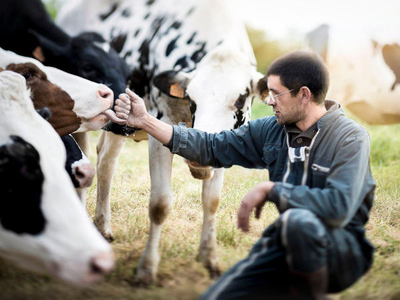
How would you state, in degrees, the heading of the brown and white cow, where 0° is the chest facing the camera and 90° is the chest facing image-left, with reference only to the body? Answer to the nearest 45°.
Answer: approximately 270°

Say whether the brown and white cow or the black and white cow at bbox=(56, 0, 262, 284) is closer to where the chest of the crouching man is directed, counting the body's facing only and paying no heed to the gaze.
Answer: the brown and white cow

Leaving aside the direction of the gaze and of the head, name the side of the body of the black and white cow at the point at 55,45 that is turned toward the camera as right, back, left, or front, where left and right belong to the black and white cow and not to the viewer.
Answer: right

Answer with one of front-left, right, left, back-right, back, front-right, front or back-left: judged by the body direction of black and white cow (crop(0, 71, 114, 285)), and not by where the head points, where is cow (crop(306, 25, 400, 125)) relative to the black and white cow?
front-left

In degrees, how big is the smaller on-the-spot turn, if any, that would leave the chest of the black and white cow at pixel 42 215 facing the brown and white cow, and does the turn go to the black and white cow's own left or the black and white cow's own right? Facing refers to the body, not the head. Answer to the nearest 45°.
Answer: approximately 90° to the black and white cow's own left

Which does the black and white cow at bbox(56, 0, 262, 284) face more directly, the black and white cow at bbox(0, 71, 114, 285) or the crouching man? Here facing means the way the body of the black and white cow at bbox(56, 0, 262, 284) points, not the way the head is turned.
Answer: the crouching man

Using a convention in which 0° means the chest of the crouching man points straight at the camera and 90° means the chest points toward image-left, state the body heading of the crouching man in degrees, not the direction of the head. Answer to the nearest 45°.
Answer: approximately 45°

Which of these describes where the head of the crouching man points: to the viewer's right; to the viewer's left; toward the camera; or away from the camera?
to the viewer's left

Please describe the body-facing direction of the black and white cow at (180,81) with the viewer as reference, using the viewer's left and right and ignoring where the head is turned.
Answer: facing the viewer and to the right of the viewer

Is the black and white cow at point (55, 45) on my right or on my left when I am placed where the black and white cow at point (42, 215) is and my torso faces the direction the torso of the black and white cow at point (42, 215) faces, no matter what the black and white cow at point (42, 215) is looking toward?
on my left

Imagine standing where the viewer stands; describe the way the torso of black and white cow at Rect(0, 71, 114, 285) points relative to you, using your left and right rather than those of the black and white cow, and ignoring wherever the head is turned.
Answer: facing to the right of the viewer
